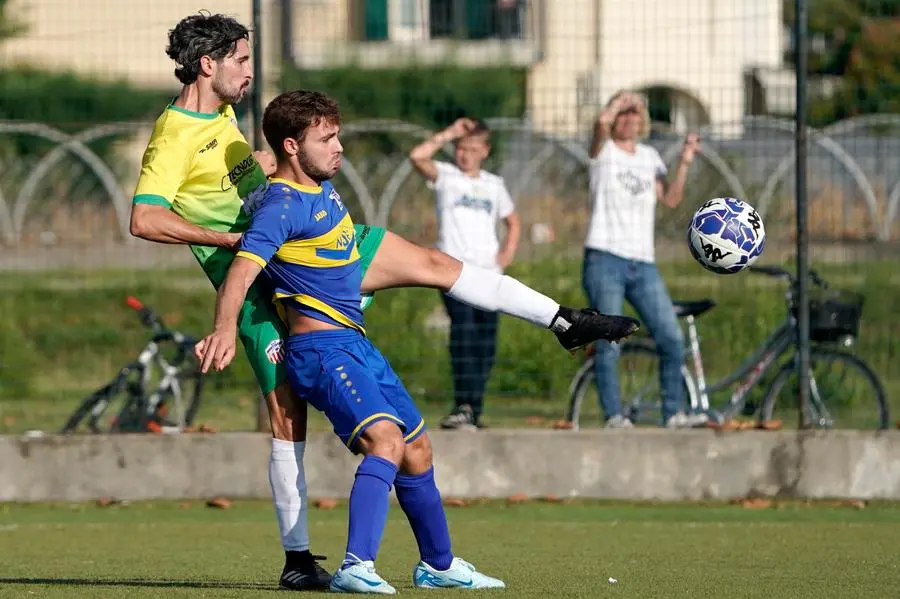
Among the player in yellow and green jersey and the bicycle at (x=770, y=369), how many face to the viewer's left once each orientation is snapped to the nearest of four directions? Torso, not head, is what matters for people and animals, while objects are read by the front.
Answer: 0

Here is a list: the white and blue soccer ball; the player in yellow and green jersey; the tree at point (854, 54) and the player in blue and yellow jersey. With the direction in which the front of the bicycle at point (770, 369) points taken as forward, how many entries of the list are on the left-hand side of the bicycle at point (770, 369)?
1

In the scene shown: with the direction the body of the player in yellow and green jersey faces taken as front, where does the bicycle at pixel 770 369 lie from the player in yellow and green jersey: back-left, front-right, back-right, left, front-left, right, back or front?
left

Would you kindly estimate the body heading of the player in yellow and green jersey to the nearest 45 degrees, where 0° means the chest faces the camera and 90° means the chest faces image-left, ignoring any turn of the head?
approximately 315°

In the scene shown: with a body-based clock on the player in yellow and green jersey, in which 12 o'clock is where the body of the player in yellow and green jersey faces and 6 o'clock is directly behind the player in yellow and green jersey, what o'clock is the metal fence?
The metal fence is roughly at 8 o'clock from the player in yellow and green jersey.

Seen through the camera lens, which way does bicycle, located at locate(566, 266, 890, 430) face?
facing to the right of the viewer

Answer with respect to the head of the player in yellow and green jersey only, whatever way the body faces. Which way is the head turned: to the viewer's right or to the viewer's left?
to the viewer's right

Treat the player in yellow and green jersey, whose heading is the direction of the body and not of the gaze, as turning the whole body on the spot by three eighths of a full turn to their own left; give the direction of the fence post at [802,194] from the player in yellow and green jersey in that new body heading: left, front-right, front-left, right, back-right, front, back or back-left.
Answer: front-right

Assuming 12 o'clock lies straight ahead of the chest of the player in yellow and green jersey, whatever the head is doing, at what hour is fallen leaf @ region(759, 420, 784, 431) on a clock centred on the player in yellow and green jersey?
The fallen leaf is roughly at 9 o'clock from the player in yellow and green jersey.

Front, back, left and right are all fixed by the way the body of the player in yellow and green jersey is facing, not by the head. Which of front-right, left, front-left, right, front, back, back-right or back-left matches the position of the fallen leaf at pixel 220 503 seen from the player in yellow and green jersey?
back-left

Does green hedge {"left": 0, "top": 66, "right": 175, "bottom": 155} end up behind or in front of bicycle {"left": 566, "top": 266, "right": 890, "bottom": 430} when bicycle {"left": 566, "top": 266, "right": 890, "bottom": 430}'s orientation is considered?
behind
